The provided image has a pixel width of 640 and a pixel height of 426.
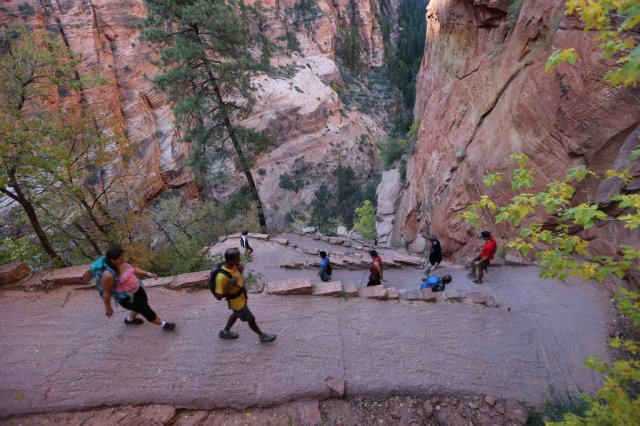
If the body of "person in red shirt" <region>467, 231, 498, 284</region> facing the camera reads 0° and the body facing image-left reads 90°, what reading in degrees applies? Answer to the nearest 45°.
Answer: approximately 90°

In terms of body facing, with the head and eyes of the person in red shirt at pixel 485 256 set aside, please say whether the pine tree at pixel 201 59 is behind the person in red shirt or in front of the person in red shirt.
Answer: in front

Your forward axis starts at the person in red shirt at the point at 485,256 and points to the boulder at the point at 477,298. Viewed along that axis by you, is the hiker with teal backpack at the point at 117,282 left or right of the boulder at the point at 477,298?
right

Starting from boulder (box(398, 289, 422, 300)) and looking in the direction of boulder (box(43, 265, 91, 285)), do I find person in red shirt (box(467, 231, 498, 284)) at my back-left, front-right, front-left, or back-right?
back-right

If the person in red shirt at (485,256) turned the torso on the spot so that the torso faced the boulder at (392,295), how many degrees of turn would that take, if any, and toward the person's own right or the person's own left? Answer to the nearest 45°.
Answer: approximately 45° to the person's own left
